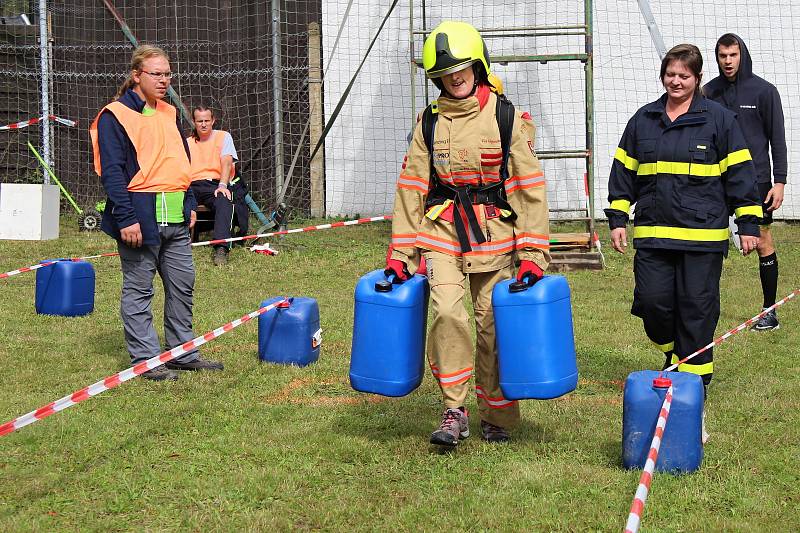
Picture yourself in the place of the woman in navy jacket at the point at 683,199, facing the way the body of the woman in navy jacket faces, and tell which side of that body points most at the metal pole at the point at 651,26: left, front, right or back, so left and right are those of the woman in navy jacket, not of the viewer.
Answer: back

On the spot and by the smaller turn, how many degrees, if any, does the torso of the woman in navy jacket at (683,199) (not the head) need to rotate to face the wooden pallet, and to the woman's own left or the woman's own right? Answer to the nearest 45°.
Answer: approximately 180°

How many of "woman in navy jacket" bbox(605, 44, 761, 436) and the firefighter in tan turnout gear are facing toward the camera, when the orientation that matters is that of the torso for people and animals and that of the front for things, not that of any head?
2

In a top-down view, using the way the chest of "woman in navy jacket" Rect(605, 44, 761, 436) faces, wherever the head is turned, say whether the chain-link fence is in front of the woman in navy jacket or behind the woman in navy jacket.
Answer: behind

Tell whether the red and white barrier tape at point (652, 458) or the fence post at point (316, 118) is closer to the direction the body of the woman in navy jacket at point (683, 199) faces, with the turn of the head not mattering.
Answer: the red and white barrier tape

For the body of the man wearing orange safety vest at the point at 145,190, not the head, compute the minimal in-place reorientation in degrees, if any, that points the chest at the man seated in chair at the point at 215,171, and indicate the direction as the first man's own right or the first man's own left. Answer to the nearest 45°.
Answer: approximately 135° to the first man's own left

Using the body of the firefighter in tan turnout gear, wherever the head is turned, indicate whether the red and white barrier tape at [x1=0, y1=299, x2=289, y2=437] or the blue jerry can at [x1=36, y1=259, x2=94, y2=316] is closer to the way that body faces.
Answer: the red and white barrier tape

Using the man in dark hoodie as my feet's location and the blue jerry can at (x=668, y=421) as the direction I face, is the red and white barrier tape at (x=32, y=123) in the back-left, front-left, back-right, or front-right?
back-right
